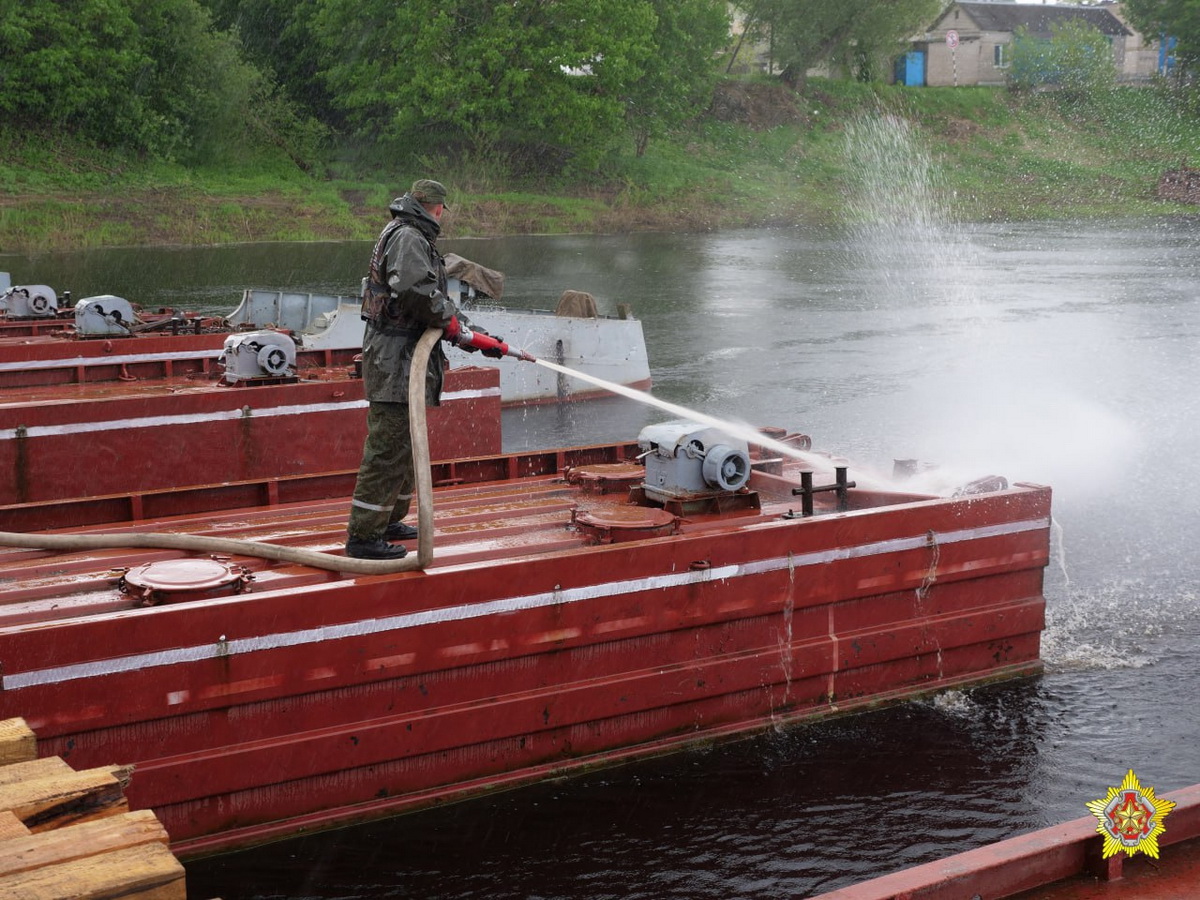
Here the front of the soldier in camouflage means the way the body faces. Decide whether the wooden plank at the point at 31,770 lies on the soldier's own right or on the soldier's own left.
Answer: on the soldier's own right

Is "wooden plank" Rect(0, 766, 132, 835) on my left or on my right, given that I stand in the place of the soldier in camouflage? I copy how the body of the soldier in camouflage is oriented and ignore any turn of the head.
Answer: on my right

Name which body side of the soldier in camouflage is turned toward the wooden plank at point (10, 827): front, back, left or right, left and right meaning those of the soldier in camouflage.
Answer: right

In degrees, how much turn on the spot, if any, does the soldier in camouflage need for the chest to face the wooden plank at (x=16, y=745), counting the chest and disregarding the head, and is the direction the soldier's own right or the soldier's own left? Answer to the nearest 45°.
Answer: approximately 135° to the soldier's own right

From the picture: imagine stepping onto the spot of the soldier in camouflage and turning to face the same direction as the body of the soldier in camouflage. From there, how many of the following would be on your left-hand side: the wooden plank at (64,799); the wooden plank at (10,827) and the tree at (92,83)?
1

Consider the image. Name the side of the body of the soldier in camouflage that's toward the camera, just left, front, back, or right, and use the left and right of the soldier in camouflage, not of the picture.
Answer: right

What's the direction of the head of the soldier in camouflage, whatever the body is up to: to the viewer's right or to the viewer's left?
to the viewer's right

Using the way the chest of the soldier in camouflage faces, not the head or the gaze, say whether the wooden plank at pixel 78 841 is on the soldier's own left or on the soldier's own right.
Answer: on the soldier's own right
